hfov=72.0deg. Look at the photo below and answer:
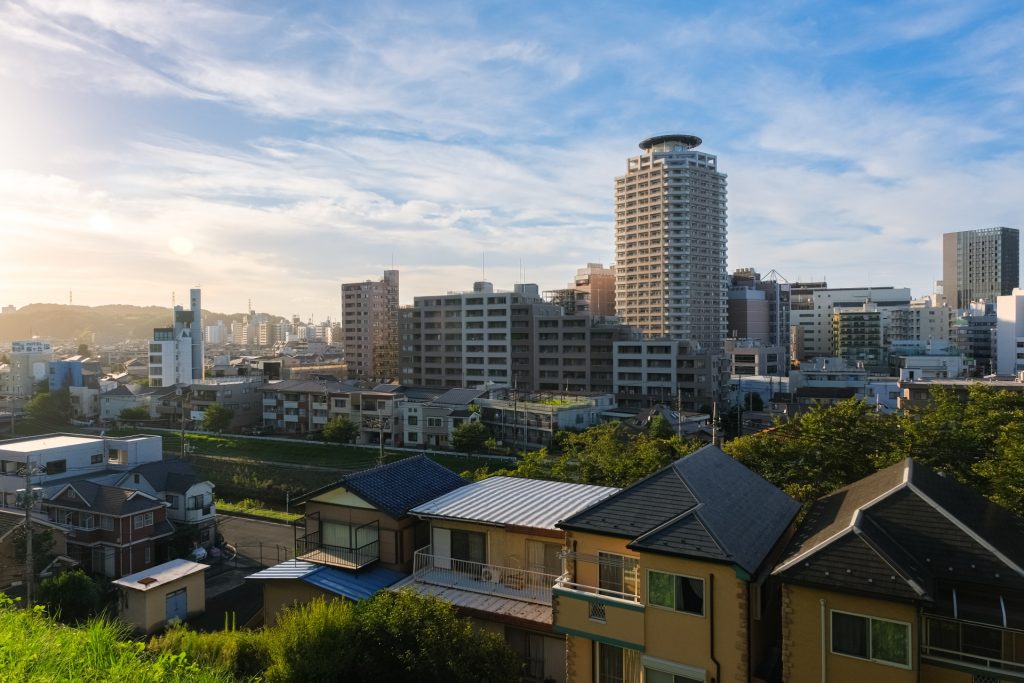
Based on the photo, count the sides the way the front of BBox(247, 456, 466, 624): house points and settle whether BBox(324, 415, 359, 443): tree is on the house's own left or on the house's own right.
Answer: on the house's own right

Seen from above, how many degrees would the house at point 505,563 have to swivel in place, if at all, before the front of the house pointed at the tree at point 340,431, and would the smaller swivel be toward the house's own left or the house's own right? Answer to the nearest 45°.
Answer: approximately 135° to the house's own right

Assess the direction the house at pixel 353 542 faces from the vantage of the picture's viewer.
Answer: facing the viewer and to the left of the viewer

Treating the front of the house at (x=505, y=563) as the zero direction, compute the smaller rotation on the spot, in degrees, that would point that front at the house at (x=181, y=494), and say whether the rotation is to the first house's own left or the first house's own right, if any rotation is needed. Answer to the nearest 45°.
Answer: approximately 90° to the first house's own right

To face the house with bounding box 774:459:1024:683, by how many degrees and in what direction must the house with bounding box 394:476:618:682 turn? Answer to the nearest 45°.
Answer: approximately 90° to its left

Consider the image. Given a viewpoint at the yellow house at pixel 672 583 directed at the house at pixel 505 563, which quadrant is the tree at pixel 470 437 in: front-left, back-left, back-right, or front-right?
front-right

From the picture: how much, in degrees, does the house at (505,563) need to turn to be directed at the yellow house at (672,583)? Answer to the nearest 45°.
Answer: approximately 90° to its left

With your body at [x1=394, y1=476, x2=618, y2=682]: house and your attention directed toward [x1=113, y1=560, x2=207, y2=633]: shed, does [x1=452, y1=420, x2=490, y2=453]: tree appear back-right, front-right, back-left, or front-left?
front-right

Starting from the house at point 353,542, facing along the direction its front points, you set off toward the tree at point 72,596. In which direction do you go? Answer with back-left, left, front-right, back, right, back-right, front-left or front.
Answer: right

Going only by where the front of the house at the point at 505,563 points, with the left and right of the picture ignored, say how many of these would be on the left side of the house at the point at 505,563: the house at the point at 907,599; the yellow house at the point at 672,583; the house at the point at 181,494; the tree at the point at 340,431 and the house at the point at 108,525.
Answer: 2

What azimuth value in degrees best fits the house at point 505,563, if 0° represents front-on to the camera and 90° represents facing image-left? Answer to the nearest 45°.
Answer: approximately 45°

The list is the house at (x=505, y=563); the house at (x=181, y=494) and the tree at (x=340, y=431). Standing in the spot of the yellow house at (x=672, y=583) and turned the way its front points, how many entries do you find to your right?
3

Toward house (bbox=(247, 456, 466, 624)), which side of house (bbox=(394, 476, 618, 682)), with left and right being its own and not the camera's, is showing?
right

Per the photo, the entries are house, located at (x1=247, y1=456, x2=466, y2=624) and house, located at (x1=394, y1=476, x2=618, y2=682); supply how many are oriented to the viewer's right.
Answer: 0

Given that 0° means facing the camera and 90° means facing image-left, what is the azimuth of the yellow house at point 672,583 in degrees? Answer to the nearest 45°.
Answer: approximately 45°
